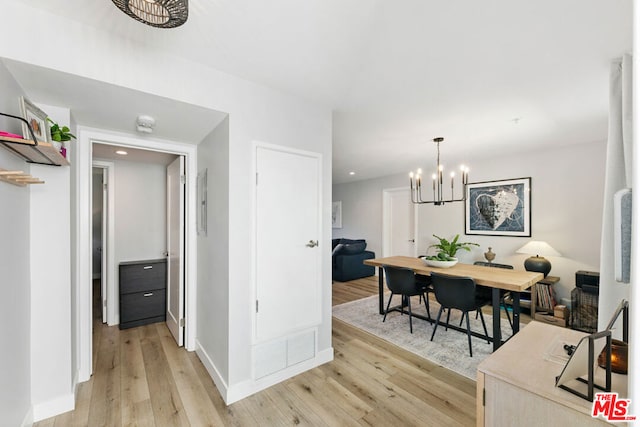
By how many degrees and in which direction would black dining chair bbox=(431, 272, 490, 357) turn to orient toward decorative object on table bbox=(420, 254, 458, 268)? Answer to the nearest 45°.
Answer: approximately 45° to its left

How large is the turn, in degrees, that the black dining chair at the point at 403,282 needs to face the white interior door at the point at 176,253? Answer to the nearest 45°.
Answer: approximately 180°

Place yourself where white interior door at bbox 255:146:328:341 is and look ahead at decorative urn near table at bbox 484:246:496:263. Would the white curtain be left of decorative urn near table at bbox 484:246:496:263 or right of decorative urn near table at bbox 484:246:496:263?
right

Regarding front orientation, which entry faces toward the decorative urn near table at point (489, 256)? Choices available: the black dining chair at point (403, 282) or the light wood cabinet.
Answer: the black dining chair

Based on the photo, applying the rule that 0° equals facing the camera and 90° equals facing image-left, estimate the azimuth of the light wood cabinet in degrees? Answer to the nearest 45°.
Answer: approximately 45°

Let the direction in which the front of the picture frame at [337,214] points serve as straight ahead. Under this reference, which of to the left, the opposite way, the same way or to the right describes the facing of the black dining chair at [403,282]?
the opposite way

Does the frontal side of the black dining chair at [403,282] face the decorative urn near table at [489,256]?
yes

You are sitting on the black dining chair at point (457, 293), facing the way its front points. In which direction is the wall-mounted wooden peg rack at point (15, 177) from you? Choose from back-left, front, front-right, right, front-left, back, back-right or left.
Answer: back

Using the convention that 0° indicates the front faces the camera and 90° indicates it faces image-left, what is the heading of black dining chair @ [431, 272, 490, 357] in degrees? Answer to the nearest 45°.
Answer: approximately 225°
